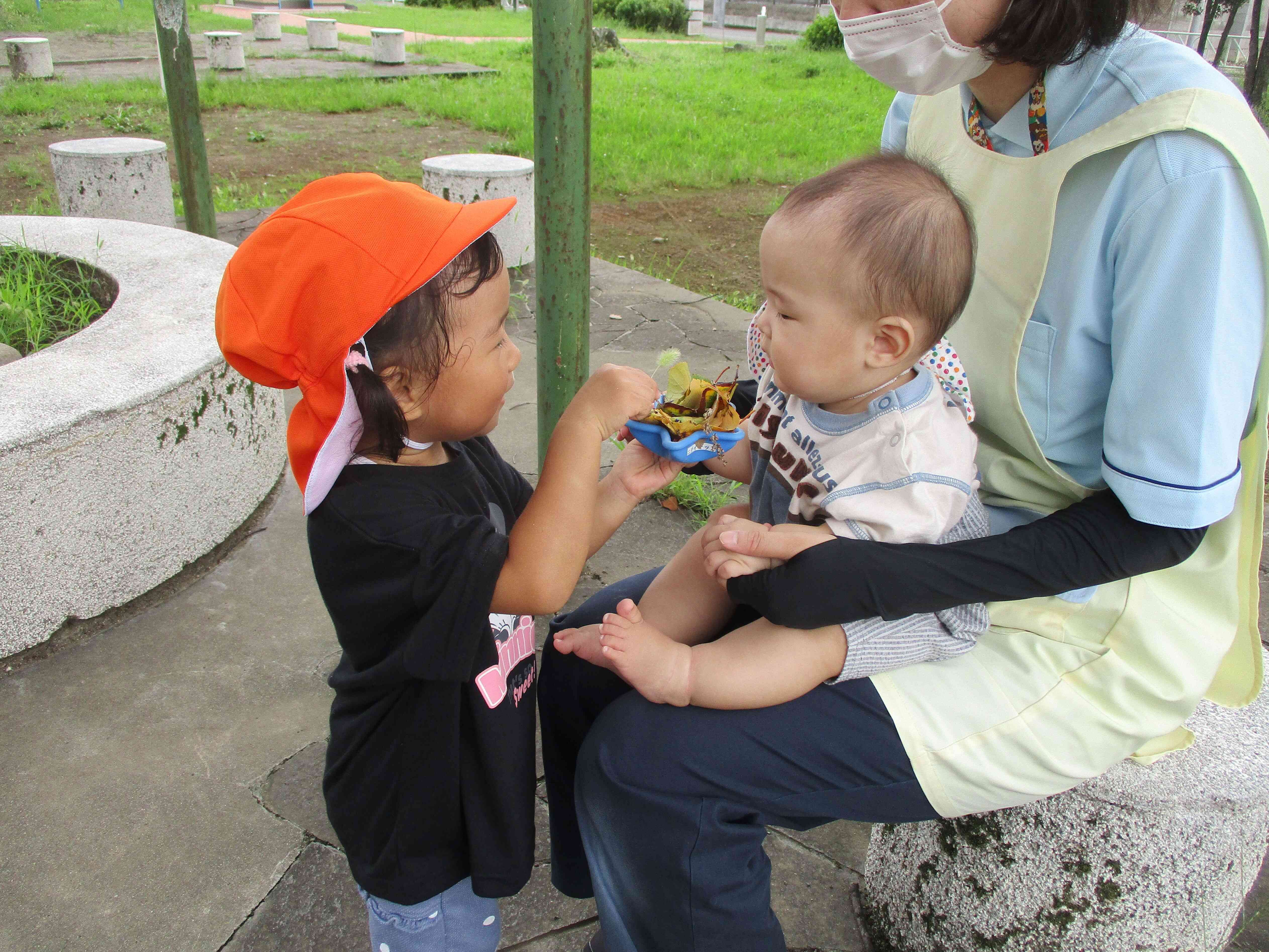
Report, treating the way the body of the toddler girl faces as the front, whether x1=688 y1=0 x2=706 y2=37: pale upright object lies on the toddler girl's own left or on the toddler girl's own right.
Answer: on the toddler girl's own left

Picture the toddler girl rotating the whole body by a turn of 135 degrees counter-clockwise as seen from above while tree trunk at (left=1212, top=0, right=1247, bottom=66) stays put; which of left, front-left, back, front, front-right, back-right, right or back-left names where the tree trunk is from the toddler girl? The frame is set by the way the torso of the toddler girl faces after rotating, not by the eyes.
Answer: right

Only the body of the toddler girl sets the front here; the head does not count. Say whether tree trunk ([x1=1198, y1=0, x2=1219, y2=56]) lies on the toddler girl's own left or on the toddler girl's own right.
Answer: on the toddler girl's own left

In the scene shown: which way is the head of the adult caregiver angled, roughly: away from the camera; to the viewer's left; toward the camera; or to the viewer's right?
to the viewer's left

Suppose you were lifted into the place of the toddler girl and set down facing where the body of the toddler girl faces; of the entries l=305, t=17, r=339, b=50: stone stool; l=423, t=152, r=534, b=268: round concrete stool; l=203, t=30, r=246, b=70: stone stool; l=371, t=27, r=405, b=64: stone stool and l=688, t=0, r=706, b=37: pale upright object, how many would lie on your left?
5

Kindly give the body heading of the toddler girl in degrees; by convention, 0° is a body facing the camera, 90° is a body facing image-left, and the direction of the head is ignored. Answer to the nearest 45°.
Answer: approximately 270°

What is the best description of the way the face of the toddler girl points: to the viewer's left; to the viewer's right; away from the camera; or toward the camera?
to the viewer's right

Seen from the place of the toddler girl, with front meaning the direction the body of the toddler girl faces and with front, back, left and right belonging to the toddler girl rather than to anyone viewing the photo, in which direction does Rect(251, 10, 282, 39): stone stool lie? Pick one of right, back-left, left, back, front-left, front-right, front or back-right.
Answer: left

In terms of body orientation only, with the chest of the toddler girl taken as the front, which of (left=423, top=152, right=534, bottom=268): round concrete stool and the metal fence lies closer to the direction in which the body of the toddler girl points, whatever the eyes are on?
the metal fence

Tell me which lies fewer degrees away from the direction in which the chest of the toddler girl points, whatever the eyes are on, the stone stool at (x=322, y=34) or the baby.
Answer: the baby

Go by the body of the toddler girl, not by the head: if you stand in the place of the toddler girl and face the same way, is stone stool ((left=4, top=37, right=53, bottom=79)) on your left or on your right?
on your left

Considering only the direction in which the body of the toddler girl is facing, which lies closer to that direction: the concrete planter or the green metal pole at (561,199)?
the green metal pole

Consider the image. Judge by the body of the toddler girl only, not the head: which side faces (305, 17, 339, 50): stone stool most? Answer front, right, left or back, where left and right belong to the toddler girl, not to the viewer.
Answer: left

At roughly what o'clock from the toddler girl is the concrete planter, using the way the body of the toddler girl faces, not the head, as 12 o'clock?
The concrete planter is roughly at 8 o'clock from the toddler girl.

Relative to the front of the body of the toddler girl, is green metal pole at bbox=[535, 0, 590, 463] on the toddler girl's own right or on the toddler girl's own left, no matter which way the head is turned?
on the toddler girl's own left

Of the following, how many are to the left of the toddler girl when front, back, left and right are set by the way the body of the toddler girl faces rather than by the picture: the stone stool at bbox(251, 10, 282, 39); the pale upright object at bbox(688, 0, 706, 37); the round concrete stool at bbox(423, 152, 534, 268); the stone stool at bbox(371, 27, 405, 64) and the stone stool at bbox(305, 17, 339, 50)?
5

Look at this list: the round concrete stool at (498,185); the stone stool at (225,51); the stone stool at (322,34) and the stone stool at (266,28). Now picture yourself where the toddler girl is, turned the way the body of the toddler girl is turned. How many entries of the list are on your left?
4

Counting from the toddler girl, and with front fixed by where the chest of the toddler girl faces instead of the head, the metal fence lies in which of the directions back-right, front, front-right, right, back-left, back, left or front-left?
front-left

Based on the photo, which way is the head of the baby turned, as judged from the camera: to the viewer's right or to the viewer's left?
to the viewer's left
